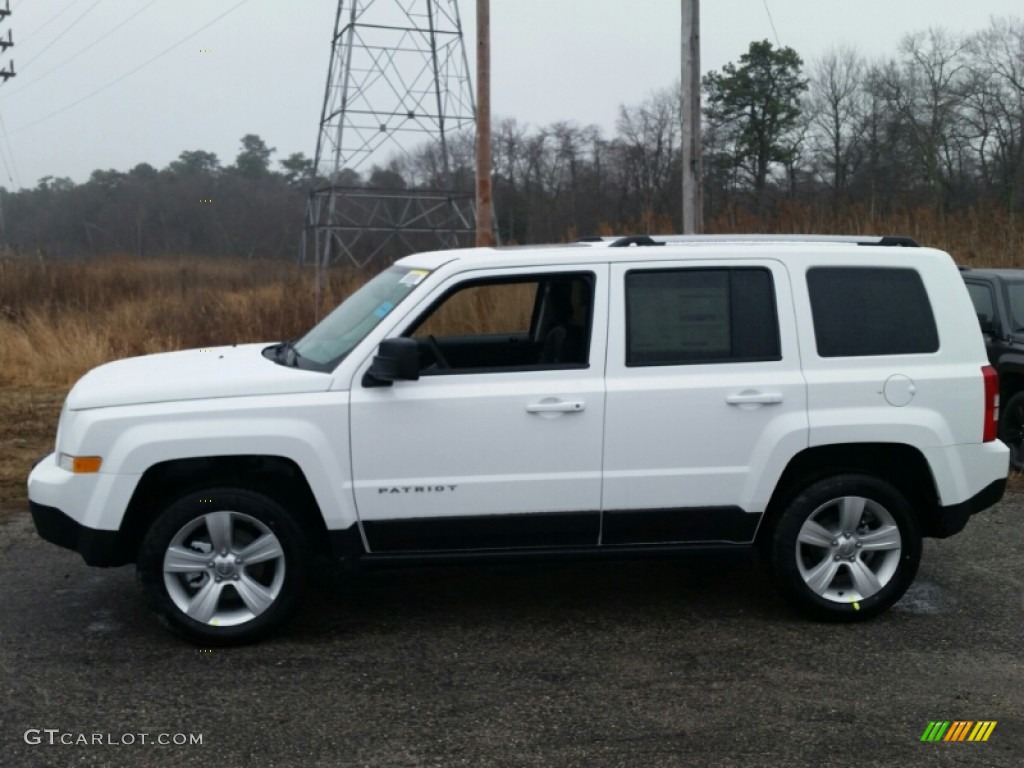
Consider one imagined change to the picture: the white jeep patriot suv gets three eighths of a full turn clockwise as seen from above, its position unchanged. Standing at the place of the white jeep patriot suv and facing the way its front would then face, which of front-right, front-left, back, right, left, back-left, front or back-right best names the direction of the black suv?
front

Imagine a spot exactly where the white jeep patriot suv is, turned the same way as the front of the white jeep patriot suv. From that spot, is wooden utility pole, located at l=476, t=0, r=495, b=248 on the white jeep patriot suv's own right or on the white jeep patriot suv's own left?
on the white jeep patriot suv's own right

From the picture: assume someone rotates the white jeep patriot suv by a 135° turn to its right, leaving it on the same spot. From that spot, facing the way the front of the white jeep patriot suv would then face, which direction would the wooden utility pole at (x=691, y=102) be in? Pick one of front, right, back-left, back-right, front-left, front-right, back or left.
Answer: front-left

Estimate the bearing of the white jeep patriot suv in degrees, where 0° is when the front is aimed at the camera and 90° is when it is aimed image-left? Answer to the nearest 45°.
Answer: approximately 90°
